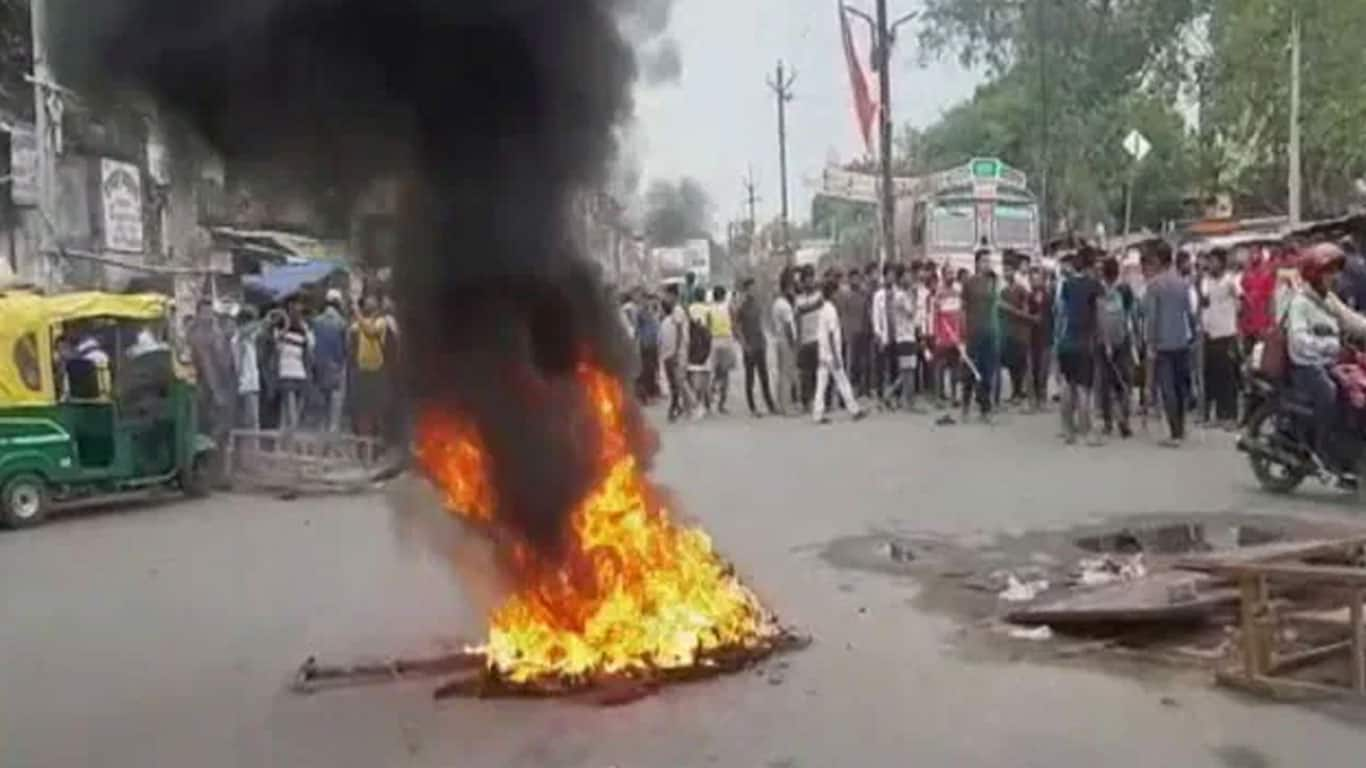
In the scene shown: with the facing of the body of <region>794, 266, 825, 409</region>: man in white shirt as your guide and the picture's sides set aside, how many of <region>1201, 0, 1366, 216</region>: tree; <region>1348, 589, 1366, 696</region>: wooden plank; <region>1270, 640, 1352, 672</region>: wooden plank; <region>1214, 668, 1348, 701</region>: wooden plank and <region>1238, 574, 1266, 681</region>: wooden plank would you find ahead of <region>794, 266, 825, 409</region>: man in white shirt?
4

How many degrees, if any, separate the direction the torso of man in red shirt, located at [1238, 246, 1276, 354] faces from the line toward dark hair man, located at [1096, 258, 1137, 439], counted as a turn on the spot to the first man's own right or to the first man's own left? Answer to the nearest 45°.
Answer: approximately 45° to the first man's own right

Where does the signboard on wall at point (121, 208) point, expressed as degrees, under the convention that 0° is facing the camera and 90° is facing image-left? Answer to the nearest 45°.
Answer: approximately 315°

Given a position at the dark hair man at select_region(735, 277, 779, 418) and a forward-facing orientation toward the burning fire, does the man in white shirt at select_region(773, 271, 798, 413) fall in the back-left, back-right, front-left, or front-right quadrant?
back-left

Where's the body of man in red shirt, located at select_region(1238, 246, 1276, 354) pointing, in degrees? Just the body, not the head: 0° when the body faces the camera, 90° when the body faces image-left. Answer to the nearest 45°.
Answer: approximately 45°

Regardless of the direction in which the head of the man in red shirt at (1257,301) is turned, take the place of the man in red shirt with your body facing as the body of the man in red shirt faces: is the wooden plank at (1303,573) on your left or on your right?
on your left
